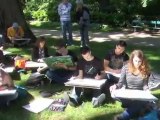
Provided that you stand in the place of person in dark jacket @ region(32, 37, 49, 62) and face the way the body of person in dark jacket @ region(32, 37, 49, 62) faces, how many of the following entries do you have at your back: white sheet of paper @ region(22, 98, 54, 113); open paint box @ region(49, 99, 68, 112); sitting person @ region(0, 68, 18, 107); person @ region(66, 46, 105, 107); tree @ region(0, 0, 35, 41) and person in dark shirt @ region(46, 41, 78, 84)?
1

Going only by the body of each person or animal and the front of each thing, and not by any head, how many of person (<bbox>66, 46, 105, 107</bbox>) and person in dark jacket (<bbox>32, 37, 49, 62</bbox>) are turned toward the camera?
2

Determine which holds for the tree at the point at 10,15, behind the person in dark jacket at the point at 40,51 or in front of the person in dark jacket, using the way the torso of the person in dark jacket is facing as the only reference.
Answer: behind

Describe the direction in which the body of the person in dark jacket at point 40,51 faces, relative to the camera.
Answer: toward the camera

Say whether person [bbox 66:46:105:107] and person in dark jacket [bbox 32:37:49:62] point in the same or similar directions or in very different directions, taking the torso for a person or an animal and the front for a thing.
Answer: same or similar directions

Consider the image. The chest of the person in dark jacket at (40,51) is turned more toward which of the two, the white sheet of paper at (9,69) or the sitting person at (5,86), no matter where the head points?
the sitting person

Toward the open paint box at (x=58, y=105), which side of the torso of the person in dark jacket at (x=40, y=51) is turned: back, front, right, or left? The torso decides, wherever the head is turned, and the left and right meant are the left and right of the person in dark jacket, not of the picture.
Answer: front

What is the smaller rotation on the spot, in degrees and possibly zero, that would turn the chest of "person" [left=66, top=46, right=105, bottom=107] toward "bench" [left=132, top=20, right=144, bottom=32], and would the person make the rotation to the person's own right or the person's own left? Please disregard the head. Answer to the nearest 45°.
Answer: approximately 180°

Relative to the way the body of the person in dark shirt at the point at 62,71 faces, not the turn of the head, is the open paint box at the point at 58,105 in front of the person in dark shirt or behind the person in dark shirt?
in front

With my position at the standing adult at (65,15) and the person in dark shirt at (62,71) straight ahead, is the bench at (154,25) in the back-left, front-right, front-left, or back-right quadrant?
back-left

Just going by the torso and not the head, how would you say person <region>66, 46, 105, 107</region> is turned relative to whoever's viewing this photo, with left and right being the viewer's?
facing the viewer

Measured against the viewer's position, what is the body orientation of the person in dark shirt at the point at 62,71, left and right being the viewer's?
facing the viewer and to the left of the viewer

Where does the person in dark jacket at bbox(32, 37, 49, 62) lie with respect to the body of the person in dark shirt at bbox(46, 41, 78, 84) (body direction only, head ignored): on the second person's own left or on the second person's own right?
on the second person's own right
